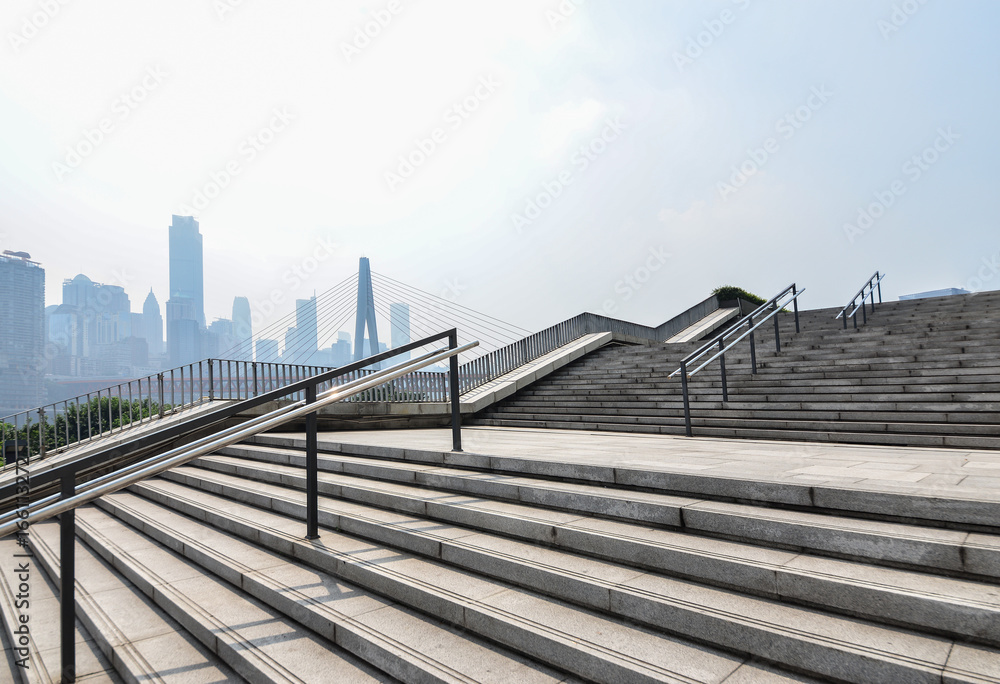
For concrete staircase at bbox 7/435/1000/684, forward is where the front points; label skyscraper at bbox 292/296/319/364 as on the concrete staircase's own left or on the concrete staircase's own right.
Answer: on the concrete staircase's own right

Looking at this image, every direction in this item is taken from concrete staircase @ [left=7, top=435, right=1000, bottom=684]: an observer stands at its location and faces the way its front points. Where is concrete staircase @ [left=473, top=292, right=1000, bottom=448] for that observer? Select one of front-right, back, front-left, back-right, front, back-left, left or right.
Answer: back

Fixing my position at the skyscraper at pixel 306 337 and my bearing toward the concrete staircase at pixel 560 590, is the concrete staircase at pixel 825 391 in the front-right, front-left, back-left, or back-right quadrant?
front-left

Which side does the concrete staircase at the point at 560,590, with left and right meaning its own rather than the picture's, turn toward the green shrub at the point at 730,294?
back

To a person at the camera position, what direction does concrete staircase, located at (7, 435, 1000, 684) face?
facing the viewer and to the left of the viewer

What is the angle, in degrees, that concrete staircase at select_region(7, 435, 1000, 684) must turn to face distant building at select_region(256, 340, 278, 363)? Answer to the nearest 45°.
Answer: approximately 90° to its right
